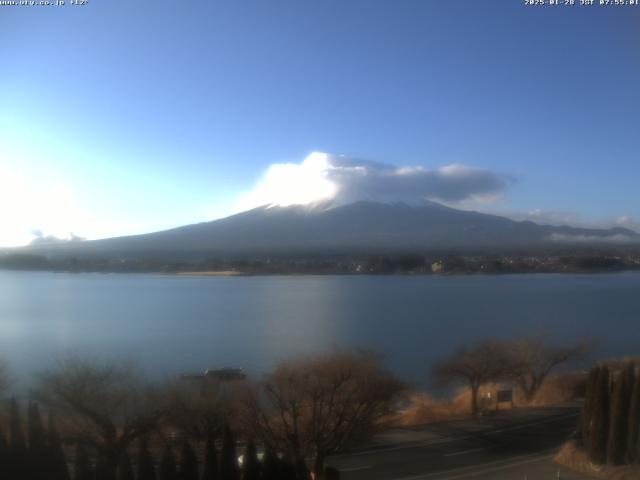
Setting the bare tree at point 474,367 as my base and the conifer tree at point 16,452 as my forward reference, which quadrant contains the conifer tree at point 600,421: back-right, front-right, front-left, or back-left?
front-left
